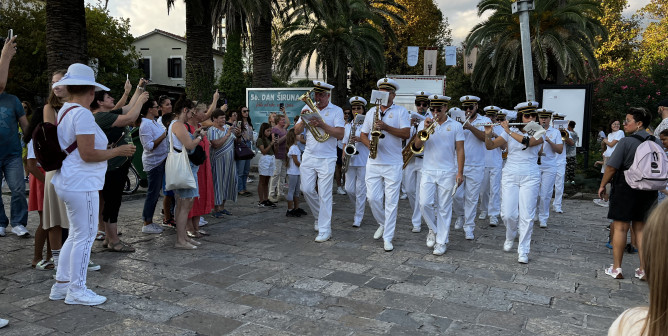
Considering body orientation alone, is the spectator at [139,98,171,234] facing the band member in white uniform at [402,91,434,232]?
yes

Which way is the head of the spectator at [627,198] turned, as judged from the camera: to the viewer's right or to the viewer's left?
to the viewer's left

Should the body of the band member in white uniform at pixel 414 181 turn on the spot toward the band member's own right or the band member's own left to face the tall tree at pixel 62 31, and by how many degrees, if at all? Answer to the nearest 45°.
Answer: approximately 90° to the band member's own right

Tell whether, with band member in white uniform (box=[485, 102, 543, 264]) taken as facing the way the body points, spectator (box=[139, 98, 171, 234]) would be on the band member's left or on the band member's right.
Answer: on the band member's right

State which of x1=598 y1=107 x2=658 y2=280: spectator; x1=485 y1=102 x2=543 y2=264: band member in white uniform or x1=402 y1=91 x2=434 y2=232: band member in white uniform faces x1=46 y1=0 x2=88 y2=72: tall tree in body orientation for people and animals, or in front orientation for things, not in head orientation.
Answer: the spectator

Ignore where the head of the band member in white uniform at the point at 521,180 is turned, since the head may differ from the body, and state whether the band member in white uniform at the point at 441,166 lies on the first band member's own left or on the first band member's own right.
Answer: on the first band member's own right

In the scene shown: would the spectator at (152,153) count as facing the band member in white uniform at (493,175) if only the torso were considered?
yes

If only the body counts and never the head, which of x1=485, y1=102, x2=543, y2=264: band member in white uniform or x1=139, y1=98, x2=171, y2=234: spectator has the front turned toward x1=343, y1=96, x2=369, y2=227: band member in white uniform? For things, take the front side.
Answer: the spectator

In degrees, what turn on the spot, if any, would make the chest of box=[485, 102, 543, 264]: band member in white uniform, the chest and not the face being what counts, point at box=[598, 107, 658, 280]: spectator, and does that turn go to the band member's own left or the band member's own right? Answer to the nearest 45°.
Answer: approximately 45° to the band member's own left

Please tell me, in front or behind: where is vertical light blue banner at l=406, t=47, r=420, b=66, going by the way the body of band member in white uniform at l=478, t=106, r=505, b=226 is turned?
behind

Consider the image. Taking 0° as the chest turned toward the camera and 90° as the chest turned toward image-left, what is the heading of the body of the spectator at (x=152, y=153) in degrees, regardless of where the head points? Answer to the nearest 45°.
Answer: approximately 270°

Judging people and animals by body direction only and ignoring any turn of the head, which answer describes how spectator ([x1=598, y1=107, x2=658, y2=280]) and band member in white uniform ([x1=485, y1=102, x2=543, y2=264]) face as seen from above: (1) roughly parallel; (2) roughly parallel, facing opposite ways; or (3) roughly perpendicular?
roughly perpendicular
